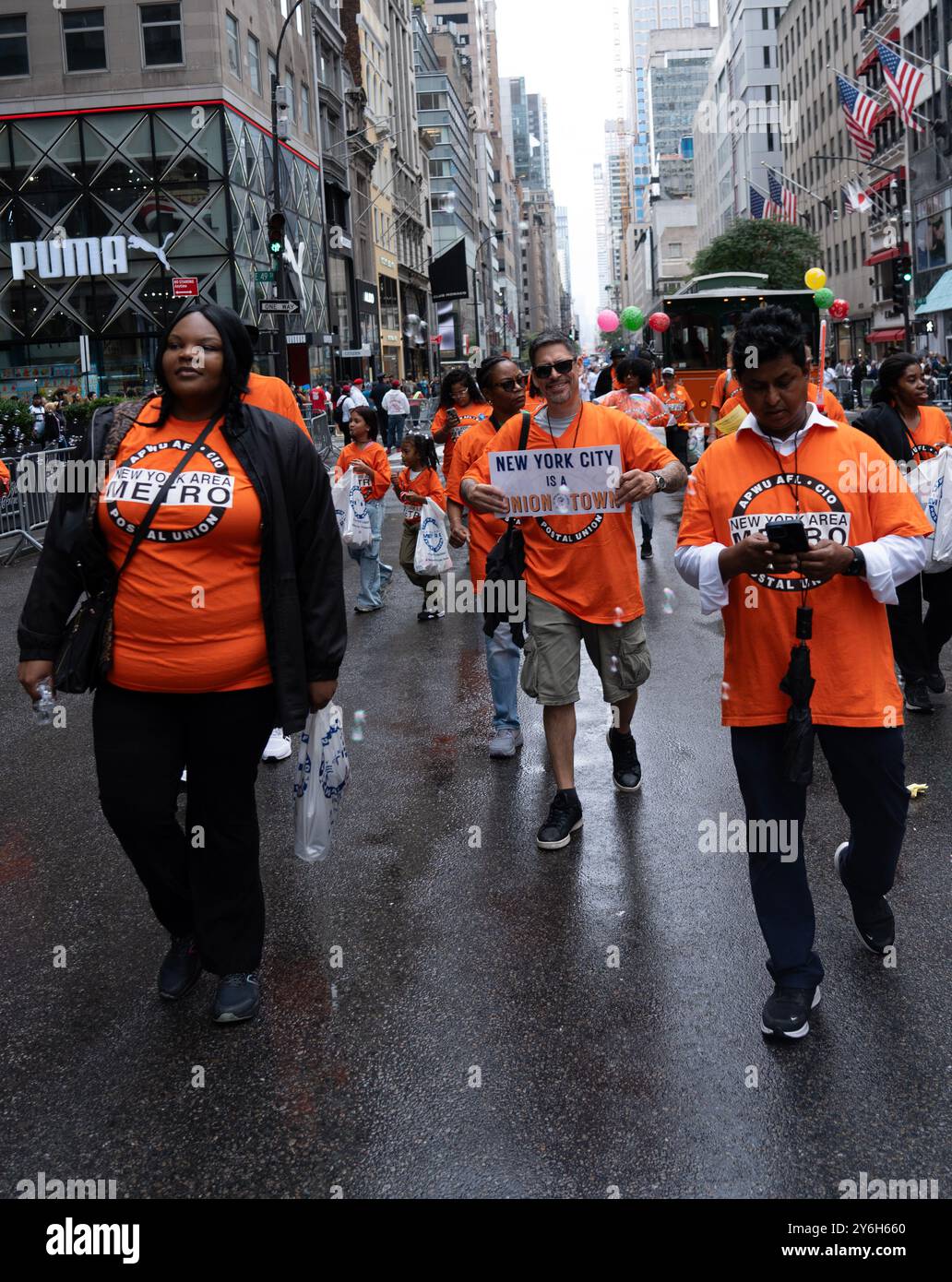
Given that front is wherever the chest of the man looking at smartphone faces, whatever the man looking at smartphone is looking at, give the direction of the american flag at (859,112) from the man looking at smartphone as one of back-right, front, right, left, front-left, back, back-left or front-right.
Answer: back

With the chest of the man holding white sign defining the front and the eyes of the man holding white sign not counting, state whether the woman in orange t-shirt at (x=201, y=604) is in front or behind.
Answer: in front

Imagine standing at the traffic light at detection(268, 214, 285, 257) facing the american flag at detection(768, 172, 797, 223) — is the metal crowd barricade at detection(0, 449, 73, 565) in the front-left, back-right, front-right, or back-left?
back-right

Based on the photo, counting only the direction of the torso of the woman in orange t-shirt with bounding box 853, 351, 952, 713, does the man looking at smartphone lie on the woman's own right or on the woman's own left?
on the woman's own right

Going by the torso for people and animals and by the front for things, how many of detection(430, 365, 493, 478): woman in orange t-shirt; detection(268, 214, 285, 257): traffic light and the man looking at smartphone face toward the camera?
3

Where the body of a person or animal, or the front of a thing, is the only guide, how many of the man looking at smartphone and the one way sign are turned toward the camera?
2

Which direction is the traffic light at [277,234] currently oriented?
toward the camera

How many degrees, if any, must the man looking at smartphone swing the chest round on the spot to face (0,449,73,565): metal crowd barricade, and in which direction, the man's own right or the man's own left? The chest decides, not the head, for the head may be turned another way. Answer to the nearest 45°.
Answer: approximately 135° to the man's own right

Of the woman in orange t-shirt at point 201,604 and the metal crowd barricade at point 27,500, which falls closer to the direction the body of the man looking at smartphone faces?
the woman in orange t-shirt

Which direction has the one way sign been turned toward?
toward the camera

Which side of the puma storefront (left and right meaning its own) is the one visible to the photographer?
front

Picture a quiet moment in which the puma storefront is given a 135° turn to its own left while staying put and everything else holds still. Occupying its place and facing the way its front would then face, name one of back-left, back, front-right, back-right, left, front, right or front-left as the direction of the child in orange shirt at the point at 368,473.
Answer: back-right

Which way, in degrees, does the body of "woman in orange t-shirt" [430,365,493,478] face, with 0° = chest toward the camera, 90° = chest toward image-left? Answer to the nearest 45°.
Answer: approximately 0°
